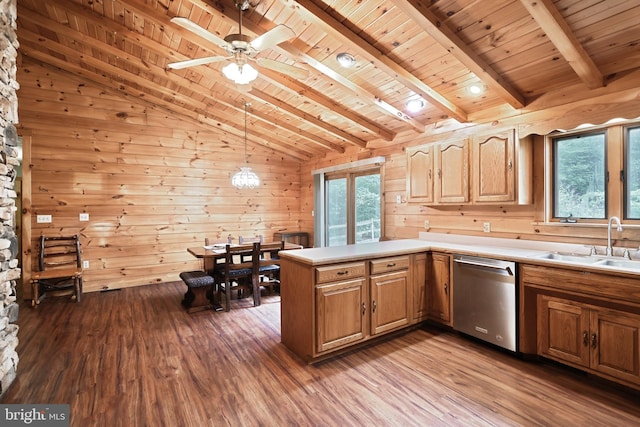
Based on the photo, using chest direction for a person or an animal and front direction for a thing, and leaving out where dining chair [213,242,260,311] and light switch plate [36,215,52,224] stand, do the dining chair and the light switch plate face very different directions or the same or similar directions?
very different directions

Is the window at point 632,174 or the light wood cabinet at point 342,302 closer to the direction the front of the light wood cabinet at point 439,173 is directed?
the light wood cabinet

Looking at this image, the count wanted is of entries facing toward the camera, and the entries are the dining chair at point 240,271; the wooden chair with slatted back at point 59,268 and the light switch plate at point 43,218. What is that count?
2

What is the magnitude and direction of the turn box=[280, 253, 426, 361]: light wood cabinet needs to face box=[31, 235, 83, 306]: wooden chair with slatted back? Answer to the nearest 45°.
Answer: approximately 135° to its right

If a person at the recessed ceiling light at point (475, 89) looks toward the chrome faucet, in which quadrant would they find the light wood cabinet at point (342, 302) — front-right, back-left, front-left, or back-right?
back-right

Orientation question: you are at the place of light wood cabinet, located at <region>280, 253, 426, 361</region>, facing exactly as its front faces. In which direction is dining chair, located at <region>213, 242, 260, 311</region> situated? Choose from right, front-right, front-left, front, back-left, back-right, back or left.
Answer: back

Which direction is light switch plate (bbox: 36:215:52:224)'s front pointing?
toward the camera

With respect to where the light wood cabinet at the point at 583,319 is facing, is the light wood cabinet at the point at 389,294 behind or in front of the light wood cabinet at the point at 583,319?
in front

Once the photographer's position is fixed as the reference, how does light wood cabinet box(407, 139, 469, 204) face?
facing the viewer and to the left of the viewer

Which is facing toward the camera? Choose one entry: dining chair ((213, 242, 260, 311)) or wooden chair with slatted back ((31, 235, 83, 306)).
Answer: the wooden chair with slatted back
